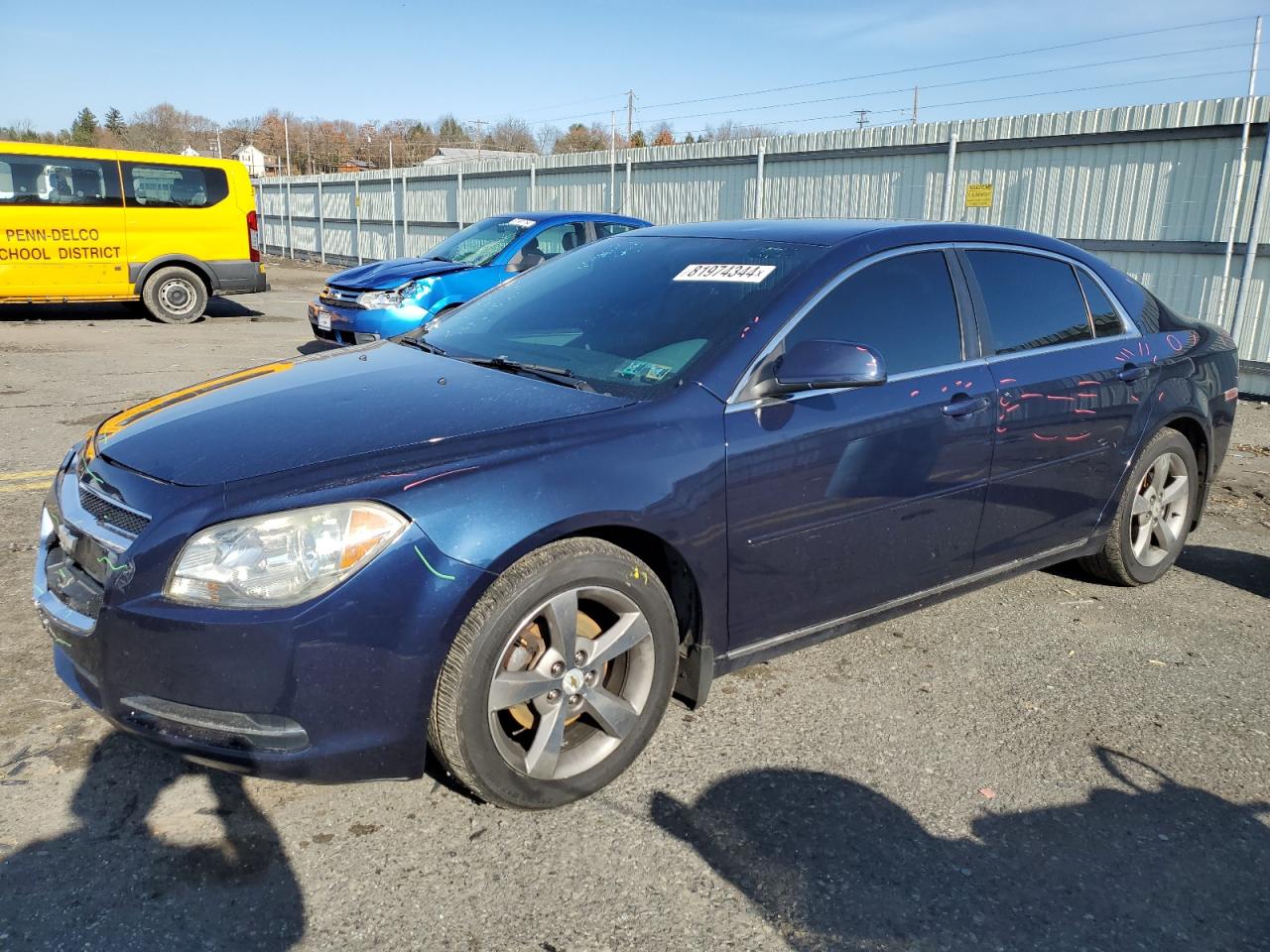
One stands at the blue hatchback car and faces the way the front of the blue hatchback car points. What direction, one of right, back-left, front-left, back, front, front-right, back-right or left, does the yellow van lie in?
right

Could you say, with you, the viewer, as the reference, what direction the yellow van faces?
facing to the left of the viewer

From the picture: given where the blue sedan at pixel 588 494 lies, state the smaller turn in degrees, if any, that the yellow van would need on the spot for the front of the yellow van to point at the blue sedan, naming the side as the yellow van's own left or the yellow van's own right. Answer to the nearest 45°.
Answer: approximately 90° to the yellow van's own left

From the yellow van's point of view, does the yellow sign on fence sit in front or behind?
behind

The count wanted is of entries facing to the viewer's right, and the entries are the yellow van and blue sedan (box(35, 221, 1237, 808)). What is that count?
0

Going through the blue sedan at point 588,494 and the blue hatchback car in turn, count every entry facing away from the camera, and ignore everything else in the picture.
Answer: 0

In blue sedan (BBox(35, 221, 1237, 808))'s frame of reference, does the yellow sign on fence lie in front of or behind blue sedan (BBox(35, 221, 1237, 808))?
behind

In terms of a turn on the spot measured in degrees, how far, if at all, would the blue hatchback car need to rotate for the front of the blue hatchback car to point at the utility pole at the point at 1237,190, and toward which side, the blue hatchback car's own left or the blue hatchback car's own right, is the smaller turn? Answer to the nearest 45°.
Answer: approximately 135° to the blue hatchback car's own left

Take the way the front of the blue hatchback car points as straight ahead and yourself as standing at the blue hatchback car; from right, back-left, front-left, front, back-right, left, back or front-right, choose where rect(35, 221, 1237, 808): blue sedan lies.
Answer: front-left

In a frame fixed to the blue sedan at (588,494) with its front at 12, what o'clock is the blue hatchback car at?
The blue hatchback car is roughly at 4 o'clock from the blue sedan.

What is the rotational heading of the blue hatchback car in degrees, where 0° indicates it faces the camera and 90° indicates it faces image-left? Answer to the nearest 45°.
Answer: approximately 45°
